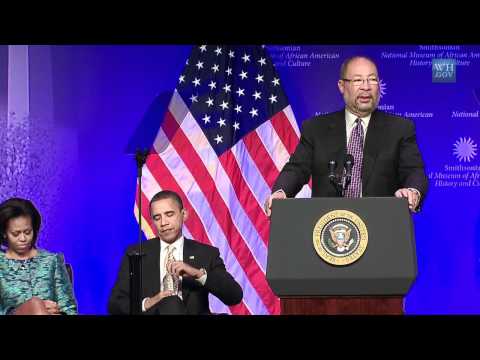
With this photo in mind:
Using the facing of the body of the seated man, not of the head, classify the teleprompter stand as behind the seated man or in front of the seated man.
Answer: in front

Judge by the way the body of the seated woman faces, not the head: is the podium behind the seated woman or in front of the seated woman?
in front

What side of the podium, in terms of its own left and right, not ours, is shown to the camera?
front

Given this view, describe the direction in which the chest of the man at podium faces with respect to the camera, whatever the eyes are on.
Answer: toward the camera

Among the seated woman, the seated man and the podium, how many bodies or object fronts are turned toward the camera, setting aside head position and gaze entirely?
3

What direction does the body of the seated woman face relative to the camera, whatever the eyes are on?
toward the camera

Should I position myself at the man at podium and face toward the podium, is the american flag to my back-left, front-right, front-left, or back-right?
back-right

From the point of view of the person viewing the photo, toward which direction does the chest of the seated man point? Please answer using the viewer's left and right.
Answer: facing the viewer

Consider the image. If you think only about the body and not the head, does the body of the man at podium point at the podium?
yes

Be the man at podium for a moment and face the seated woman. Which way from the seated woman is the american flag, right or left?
right
